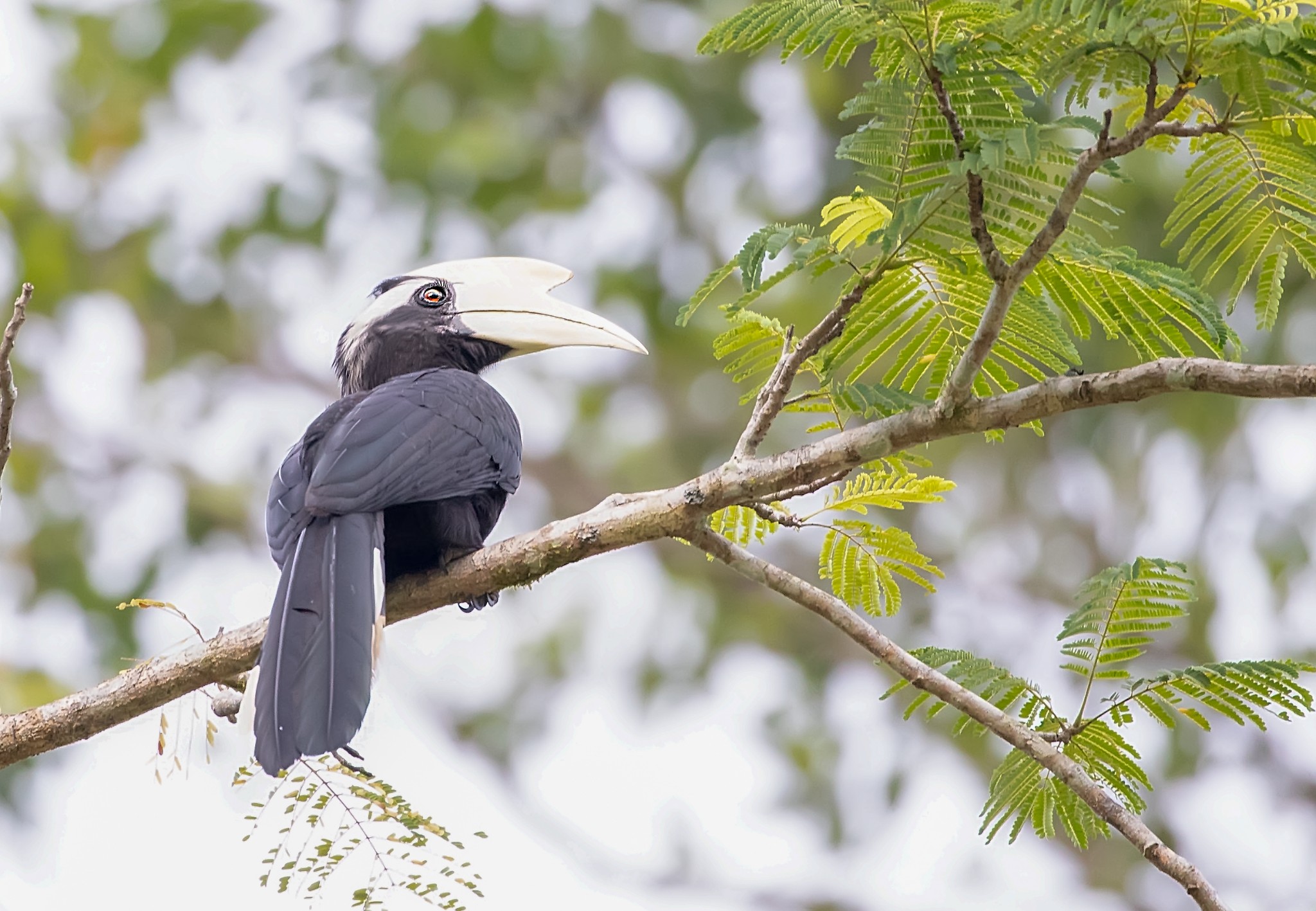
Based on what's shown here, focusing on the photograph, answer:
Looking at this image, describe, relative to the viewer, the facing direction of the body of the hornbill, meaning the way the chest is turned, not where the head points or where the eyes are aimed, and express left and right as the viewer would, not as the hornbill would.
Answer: facing away from the viewer and to the right of the viewer

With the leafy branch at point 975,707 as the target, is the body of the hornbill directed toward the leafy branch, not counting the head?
no
